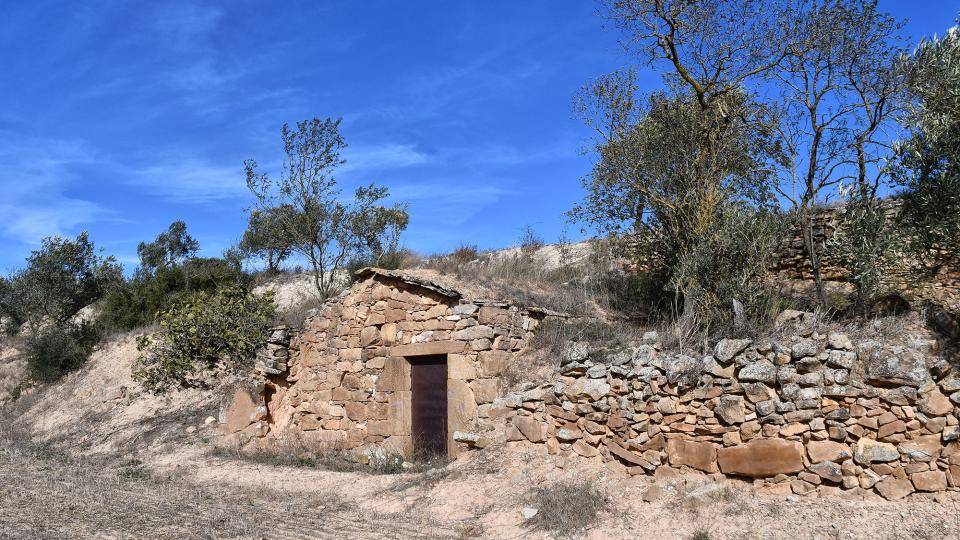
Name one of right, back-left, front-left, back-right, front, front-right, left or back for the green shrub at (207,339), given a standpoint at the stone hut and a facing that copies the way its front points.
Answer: back-right

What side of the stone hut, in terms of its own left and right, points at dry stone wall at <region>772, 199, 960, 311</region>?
left

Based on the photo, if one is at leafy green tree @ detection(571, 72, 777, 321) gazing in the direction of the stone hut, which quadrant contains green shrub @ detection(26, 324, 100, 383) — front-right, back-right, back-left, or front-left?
front-right

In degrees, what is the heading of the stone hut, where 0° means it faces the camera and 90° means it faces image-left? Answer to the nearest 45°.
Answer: approximately 0°

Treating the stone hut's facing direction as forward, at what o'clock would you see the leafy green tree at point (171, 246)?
The leafy green tree is roughly at 5 o'clock from the stone hut.

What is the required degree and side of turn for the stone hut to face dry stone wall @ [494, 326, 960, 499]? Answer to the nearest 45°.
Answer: approximately 45° to its left

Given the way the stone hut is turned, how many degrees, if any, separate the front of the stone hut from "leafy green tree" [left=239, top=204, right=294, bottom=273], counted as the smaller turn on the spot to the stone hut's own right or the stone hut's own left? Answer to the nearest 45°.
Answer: approximately 135° to the stone hut's own right

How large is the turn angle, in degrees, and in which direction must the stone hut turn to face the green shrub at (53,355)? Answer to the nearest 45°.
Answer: approximately 135° to its right

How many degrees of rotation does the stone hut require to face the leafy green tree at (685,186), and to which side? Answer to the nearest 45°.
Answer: approximately 90° to its left

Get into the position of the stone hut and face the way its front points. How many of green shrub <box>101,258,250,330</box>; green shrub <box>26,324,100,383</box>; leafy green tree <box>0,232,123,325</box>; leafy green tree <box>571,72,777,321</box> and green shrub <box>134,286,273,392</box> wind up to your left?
1

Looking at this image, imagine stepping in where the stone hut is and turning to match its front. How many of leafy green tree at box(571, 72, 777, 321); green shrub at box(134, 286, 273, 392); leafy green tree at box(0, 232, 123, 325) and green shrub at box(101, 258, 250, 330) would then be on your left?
1
